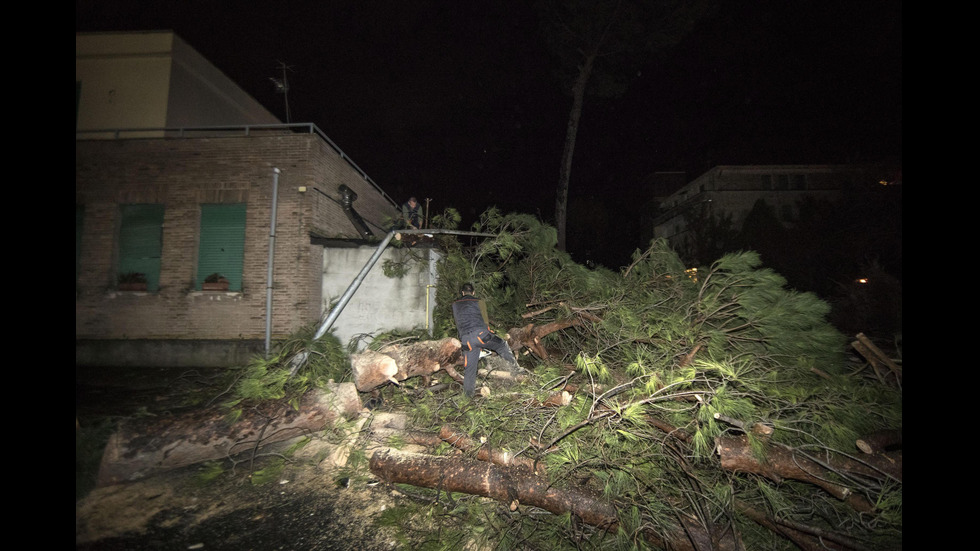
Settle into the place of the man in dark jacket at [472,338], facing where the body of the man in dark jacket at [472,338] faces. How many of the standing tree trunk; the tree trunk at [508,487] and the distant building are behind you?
1

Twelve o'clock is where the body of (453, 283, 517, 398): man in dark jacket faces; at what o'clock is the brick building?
The brick building is roughly at 10 o'clock from the man in dark jacket.

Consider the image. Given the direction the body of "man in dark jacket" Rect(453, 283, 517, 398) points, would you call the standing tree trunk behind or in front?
in front

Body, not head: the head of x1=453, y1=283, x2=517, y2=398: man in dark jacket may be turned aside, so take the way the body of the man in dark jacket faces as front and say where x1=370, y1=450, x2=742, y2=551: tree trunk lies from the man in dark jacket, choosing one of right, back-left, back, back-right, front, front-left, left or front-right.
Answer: back

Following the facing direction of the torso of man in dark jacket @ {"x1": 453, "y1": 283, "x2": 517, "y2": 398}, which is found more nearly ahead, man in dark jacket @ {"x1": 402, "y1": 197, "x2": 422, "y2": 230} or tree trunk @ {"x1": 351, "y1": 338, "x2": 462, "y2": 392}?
the man in dark jacket

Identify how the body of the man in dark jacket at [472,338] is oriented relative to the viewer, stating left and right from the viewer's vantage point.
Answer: facing away from the viewer

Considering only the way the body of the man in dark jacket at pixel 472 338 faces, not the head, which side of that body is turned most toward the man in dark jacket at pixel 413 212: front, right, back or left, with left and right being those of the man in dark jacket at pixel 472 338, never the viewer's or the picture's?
front

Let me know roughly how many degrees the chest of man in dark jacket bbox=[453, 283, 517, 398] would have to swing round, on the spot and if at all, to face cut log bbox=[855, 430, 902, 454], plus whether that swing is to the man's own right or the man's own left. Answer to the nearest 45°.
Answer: approximately 135° to the man's own right

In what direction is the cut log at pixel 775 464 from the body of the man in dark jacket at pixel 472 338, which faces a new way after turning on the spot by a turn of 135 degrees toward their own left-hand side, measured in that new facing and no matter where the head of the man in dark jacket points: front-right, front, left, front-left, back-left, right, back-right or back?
left

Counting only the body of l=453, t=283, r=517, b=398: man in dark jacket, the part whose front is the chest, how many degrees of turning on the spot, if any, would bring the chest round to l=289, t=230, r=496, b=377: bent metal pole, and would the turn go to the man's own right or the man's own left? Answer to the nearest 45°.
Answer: approximately 45° to the man's own left

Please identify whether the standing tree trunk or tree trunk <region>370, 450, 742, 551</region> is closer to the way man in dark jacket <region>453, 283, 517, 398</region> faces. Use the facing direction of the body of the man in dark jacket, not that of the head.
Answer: the standing tree trunk

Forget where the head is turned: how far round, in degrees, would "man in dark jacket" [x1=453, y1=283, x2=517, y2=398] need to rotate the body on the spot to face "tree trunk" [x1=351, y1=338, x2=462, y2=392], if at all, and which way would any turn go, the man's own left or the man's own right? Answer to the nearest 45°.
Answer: approximately 90° to the man's own left
